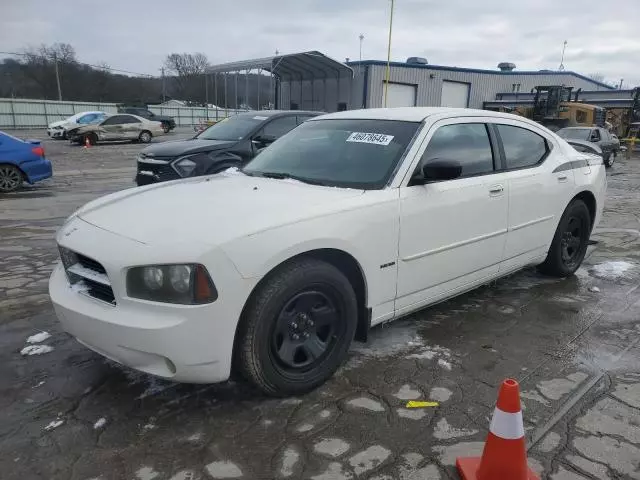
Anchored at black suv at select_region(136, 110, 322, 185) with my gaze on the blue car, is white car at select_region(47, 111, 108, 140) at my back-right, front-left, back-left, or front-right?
front-right

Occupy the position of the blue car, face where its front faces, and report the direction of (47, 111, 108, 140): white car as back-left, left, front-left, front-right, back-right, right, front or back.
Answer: right

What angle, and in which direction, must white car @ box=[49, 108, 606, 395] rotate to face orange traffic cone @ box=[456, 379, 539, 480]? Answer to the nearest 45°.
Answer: approximately 90° to its left

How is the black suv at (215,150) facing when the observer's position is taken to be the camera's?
facing the viewer and to the left of the viewer

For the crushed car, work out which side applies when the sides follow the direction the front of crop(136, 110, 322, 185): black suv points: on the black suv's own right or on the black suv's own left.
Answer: on the black suv's own right

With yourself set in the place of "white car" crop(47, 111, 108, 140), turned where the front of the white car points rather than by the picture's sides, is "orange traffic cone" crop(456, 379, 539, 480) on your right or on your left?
on your left

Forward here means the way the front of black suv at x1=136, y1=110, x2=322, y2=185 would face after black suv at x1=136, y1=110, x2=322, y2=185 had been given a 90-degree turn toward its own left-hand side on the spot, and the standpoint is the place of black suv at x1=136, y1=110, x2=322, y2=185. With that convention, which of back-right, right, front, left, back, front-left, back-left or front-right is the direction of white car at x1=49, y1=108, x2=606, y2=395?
front-right

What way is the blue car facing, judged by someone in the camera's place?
facing to the left of the viewer

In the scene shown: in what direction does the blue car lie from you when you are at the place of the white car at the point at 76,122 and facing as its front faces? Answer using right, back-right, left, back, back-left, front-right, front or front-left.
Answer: front-left

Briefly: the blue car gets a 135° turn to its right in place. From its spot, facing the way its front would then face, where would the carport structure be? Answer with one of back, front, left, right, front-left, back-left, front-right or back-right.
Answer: front

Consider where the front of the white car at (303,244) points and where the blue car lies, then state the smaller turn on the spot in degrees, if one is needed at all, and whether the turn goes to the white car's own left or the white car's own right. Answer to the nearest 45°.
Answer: approximately 90° to the white car's own right

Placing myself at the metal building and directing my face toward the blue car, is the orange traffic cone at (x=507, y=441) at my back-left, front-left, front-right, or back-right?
front-left

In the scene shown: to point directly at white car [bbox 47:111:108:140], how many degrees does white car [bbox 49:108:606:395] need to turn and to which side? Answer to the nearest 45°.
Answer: approximately 90° to its right

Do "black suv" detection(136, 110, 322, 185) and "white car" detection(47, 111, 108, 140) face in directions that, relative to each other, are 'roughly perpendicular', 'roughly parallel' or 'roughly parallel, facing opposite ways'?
roughly parallel

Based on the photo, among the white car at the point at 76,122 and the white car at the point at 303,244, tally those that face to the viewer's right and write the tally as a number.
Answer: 0
